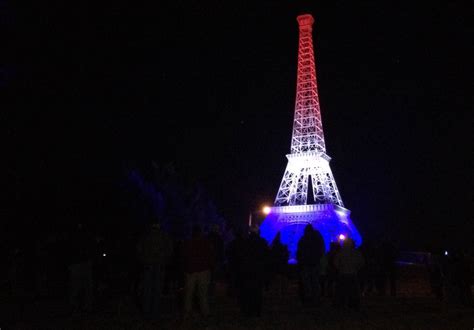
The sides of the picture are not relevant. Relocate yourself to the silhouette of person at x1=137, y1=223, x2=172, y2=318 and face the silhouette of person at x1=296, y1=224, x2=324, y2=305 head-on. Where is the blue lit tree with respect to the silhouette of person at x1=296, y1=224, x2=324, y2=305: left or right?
left

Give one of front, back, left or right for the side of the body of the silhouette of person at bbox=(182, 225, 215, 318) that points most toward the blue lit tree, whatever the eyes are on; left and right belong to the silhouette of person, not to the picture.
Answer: front

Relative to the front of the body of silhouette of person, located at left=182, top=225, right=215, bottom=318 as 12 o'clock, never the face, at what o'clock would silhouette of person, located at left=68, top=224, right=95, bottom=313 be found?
silhouette of person, located at left=68, top=224, right=95, bottom=313 is roughly at 10 o'clock from silhouette of person, located at left=182, top=225, right=215, bottom=318.

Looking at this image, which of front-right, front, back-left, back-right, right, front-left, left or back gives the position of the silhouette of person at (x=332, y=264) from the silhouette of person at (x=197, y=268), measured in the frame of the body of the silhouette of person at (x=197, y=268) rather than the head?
front-right

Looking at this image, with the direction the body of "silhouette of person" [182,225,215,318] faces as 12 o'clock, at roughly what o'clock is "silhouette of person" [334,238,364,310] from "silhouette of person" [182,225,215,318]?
"silhouette of person" [334,238,364,310] is roughly at 2 o'clock from "silhouette of person" [182,225,215,318].

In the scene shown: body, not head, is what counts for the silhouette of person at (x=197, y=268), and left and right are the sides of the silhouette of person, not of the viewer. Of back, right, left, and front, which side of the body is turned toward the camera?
back

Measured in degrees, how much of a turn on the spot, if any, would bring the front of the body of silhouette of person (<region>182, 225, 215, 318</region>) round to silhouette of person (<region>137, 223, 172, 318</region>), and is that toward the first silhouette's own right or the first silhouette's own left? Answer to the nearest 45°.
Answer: approximately 45° to the first silhouette's own left

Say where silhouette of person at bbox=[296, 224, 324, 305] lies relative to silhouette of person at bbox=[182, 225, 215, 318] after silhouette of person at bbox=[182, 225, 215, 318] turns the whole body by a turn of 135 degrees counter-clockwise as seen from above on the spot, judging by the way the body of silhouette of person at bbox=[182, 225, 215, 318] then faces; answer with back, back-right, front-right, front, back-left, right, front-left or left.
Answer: back
